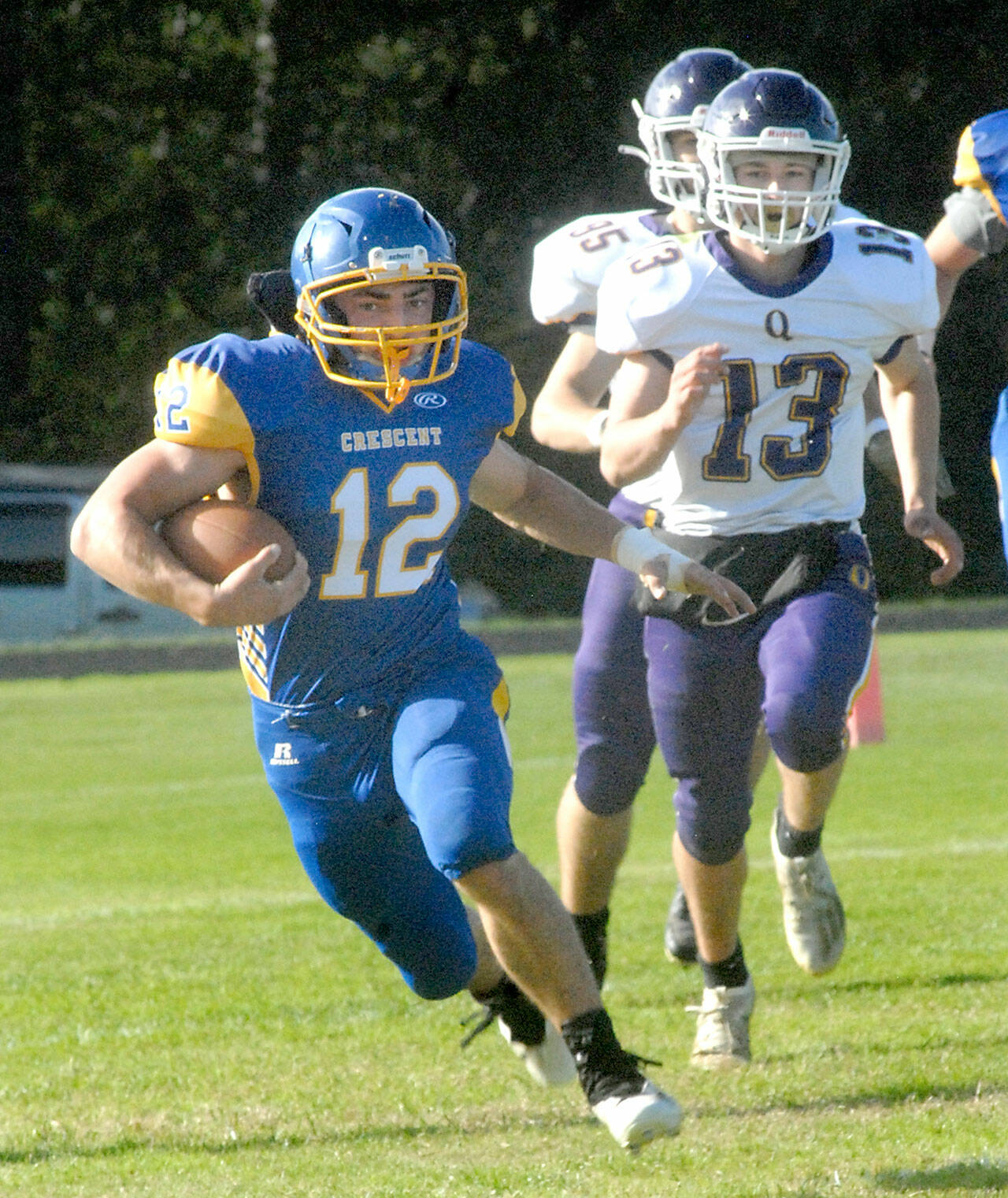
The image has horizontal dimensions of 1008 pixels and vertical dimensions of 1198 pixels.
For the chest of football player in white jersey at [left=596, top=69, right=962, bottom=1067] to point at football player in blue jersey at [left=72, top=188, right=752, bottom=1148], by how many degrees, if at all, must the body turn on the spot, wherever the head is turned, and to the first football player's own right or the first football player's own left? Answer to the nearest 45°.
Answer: approximately 45° to the first football player's own right

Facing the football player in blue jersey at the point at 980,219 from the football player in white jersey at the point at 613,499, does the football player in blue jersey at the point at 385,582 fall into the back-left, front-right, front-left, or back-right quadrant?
back-right

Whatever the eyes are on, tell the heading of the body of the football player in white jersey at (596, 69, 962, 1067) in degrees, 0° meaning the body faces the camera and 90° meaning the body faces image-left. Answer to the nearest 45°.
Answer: approximately 0°
